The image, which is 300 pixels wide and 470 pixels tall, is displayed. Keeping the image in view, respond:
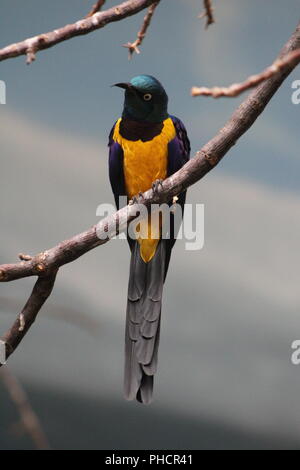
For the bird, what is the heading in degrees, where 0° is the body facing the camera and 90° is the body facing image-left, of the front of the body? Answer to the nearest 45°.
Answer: approximately 0°
